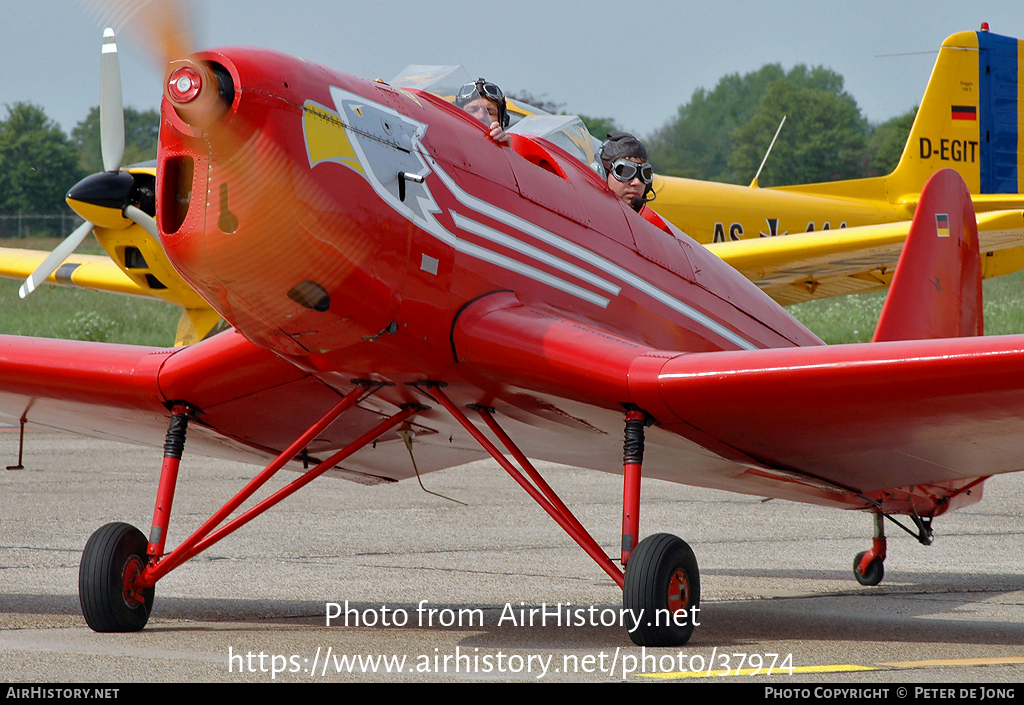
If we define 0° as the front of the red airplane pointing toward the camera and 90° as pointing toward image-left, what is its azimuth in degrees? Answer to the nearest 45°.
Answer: approximately 45°

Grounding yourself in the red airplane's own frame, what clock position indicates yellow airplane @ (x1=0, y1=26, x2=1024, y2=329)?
The yellow airplane is roughly at 5 o'clock from the red airplane.
